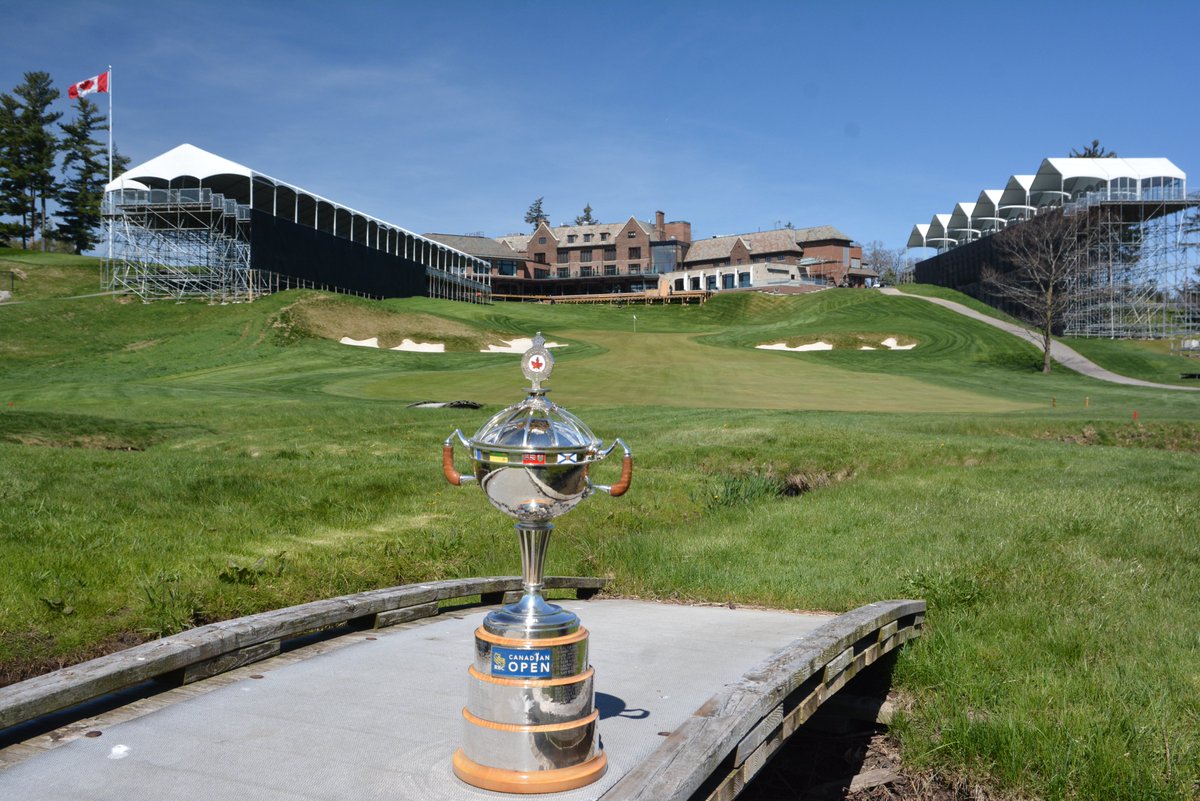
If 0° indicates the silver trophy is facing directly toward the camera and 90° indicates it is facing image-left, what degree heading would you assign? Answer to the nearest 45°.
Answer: approximately 0°
